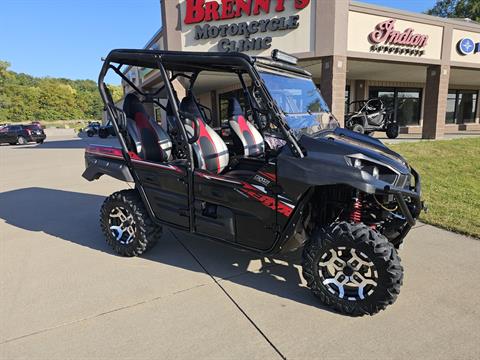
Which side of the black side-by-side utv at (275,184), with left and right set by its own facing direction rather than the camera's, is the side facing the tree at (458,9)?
left

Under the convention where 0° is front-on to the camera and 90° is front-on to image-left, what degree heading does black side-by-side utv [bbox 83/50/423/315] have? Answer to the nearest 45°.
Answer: approximately 315°

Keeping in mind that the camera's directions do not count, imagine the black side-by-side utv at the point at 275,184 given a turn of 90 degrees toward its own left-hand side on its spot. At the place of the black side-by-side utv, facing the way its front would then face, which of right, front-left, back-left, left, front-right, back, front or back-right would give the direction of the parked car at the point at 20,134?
left
